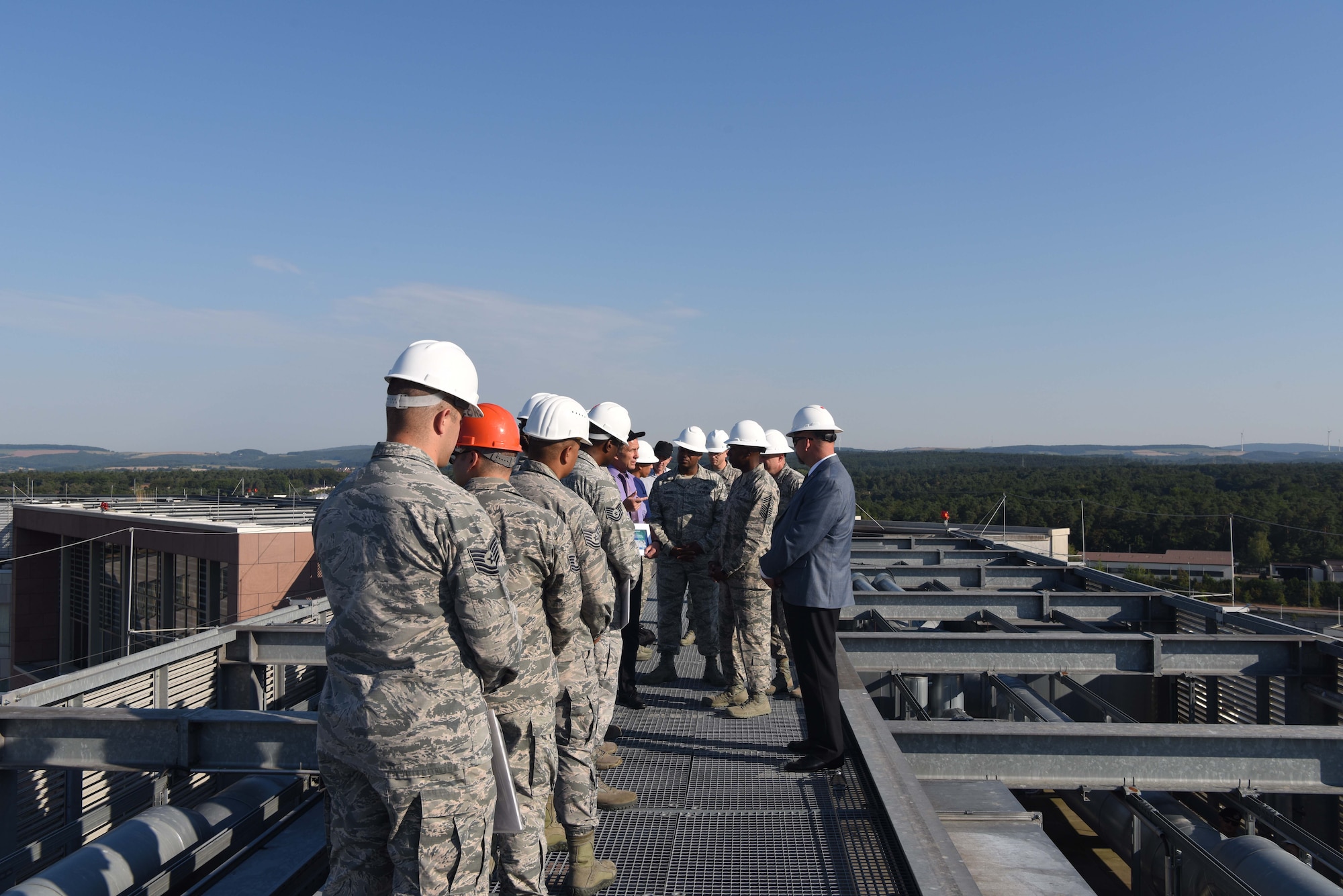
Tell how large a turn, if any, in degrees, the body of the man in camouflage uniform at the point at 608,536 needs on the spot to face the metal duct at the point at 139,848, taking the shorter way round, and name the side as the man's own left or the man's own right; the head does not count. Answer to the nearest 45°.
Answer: approximately 180°

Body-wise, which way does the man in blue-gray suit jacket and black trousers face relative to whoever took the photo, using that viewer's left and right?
facing to the left of the viewer

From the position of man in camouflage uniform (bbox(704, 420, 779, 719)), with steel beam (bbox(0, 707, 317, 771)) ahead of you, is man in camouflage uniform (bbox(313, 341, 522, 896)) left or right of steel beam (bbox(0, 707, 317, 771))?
left

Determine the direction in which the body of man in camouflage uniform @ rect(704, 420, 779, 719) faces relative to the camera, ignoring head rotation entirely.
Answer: to the viewer's left

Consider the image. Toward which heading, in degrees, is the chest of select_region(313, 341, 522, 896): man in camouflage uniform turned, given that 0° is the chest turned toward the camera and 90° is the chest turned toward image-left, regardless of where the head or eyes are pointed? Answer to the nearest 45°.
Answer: approximately 225°

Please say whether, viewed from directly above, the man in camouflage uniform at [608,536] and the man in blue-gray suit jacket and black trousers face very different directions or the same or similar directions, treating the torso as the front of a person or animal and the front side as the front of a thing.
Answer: very different directions

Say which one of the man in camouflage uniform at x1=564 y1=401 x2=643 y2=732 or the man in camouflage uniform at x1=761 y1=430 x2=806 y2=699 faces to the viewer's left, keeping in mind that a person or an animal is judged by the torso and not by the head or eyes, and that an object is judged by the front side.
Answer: the man in camouflage uniform at x1=761 y1=430 x2=806 y2=699

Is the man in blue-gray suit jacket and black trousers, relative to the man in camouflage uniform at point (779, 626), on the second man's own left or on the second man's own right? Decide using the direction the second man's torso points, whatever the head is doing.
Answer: on the second man's own left
